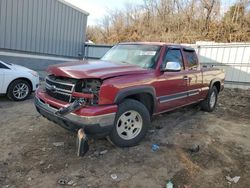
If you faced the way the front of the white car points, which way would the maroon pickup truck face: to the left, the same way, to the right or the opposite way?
the opposite way

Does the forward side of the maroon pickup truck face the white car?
no

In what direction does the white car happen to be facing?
to the viewer's right

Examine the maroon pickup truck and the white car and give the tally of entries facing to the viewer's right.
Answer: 1

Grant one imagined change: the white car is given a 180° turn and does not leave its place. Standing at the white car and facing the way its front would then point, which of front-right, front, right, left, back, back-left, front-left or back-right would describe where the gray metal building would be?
right

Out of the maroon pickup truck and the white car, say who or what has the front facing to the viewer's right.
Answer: the white car

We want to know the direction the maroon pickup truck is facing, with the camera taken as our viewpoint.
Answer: facing the viewer and to the left of the viewer

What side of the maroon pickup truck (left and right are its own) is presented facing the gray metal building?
right
